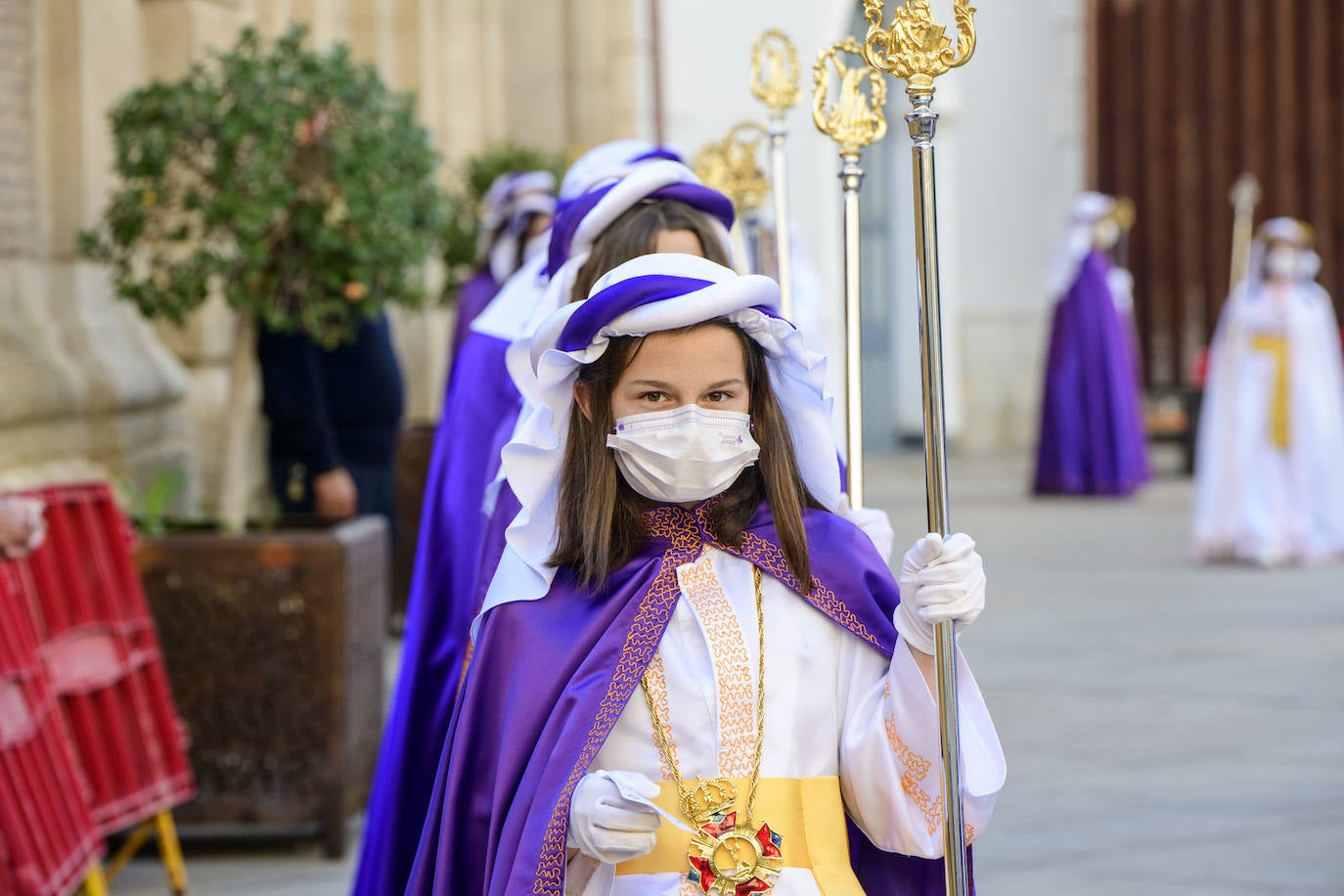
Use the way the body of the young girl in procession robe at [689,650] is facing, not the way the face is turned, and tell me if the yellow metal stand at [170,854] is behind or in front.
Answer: behind

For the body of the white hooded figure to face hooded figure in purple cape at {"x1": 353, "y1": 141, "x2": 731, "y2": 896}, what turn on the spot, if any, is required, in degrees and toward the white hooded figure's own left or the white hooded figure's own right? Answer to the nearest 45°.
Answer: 0° — they already face them

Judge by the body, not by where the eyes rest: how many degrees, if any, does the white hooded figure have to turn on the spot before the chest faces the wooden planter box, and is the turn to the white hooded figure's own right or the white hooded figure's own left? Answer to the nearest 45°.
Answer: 0° — they already face it

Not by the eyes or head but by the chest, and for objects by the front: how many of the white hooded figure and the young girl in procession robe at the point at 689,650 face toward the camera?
2

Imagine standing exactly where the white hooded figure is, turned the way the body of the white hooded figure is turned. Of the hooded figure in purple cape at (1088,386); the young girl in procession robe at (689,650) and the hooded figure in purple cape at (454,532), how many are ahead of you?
2

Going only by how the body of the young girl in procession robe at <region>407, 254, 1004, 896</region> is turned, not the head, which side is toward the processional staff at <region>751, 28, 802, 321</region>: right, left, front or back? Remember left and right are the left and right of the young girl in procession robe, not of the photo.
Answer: back

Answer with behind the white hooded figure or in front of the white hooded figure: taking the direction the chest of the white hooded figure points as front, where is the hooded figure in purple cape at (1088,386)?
behind

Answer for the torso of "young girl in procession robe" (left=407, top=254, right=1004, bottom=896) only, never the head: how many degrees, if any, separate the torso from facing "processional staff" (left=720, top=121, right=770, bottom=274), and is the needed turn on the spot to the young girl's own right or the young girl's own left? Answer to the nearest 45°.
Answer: approximately 180°

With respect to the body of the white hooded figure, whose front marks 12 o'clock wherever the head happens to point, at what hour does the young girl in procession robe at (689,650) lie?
The young girl in procession robe is roughly at 12 o'clock from the white hooded figure.

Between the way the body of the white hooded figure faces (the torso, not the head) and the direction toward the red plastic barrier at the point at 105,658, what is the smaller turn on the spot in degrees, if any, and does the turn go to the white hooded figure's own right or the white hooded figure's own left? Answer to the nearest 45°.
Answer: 0° — they already face it

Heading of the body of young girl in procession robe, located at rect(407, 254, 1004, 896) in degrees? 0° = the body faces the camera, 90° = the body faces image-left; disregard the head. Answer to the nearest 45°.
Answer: approximately 0°
